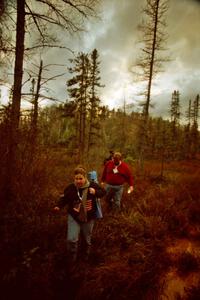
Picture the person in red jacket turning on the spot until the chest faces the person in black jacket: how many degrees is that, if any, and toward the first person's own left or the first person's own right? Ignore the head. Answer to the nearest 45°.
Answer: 0° — they already face them

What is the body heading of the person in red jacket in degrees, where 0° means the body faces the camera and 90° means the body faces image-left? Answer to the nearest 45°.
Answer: approximately 0°

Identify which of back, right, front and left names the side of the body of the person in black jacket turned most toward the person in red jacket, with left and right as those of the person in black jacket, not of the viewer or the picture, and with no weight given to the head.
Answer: back

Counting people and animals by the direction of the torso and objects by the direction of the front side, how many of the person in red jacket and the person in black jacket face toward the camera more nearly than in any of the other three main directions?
2
